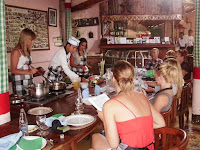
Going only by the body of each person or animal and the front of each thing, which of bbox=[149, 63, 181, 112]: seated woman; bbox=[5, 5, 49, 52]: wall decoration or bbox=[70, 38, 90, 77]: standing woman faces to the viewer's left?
the seated woman

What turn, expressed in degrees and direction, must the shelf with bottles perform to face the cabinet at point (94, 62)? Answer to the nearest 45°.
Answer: approximately 90° to its right

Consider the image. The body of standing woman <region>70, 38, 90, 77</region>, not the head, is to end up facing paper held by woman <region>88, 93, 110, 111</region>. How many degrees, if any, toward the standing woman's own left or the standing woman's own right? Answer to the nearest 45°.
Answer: approximately 45° to the standing woman's own right

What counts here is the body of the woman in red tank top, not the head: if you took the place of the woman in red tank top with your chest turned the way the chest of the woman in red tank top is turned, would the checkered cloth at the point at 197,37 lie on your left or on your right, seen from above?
on your right

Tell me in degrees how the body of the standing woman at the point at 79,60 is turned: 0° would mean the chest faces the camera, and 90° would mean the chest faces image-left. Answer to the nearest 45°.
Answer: approximately 315°

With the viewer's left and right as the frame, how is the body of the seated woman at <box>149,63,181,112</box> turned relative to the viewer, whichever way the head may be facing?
facing to the left of the viewer

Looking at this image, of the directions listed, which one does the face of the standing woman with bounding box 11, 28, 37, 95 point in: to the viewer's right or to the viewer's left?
to the viewer's right

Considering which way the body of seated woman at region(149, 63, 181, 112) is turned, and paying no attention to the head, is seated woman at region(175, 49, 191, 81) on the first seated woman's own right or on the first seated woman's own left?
on the first seated woman's own right

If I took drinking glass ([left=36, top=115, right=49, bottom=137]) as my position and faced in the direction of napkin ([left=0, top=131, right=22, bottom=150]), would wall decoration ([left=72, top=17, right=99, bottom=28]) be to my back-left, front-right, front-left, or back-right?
back-right

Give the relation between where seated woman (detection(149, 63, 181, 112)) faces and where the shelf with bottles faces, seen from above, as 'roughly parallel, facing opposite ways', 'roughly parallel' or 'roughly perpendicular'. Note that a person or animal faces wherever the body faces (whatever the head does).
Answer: roughly perpendicular

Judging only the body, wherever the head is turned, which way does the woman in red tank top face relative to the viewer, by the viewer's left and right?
facing away from the viewer and to the left of the viewer

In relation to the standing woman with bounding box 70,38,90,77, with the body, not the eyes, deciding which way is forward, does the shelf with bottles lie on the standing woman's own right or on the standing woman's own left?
on the standing woman's own left
